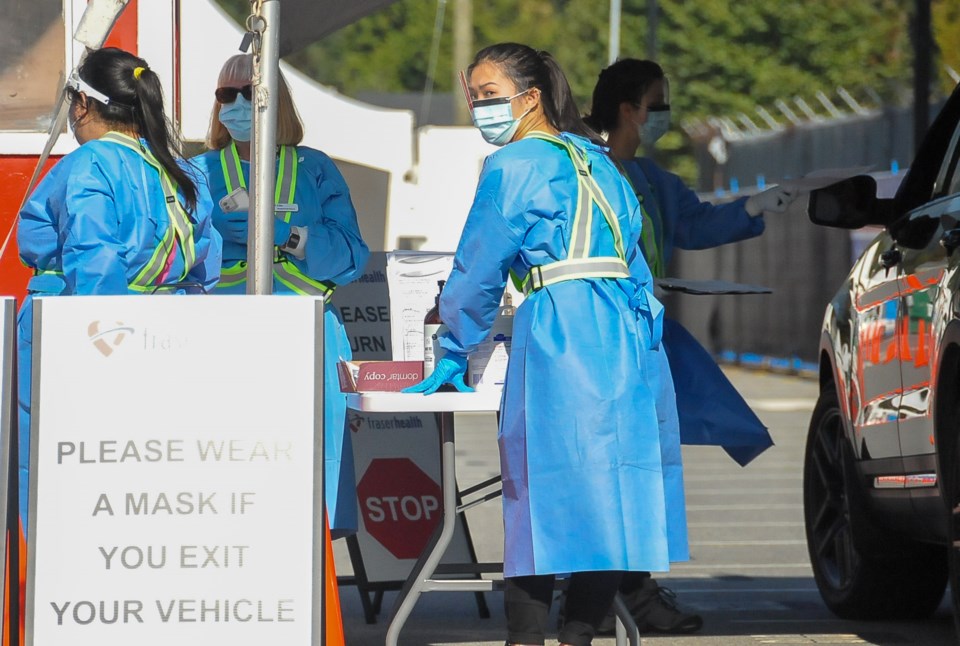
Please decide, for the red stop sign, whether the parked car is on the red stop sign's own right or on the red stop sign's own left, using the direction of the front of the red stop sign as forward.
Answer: on the red stop sign's own left

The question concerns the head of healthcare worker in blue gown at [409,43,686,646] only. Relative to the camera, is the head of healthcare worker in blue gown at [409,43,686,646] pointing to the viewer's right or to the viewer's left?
to the viewer's left

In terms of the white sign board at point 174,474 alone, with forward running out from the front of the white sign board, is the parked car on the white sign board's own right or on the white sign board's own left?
on the white sign board's own left

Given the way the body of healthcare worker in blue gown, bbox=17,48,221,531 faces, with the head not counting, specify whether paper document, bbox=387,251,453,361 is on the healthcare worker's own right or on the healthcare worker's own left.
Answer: on the healthcare worker's own right

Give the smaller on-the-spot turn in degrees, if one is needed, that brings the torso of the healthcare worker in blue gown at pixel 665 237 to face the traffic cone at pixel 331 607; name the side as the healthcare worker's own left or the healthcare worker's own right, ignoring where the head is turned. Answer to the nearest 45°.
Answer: approximately 135° to the healthcare worker's own right

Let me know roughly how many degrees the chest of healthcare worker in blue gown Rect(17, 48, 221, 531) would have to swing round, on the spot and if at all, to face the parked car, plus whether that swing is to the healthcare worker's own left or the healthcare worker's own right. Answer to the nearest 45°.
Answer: approximately 135° to the healthcare worker's own right

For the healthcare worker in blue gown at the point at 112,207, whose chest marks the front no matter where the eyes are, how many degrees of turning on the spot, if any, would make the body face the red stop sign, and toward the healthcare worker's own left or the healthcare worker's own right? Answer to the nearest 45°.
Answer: approximately 90° to the healthcare worker's own right

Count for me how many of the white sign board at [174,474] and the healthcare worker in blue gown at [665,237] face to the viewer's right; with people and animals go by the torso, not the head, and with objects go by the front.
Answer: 1

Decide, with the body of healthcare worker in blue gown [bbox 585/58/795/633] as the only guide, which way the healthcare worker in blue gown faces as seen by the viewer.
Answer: to the viewer's right

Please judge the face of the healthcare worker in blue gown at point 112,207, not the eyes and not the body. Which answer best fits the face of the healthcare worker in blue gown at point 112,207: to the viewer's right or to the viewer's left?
to the viewer's left
